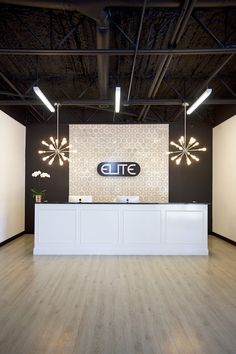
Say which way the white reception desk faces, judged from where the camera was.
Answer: facing the viewer
